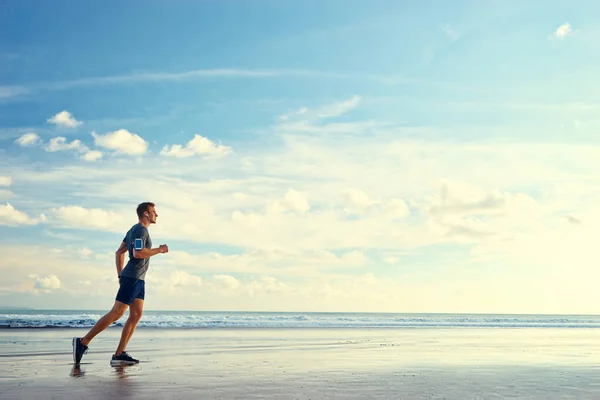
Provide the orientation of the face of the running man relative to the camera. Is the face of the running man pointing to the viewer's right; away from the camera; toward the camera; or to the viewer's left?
to the viewer's right

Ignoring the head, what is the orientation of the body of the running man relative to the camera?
to the viewer's right
